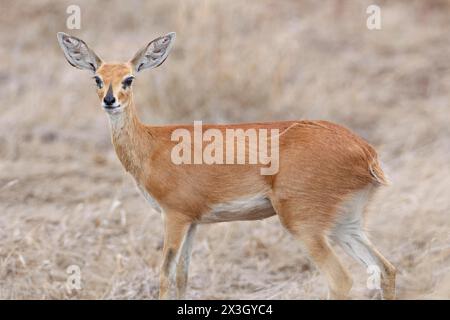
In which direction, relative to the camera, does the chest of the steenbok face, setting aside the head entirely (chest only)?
to the viewer's left
